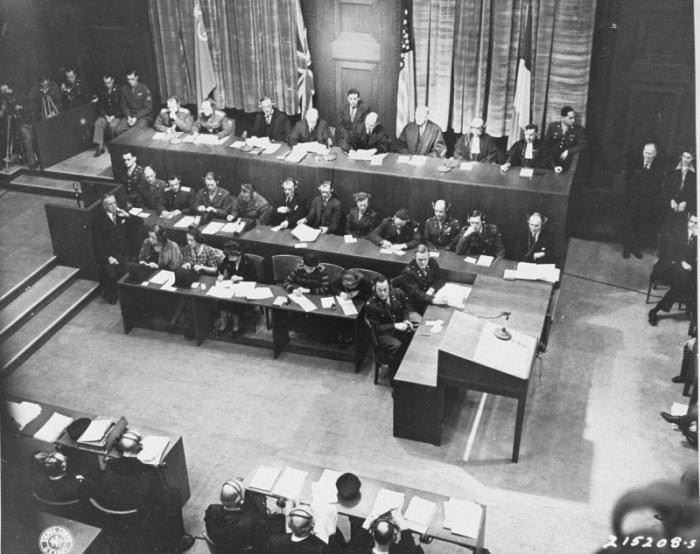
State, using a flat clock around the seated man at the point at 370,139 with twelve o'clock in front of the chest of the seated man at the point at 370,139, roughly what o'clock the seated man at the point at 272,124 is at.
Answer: the seated man at the point at 272,124 is roughly at 4 o'clock from the seated man at the point at 370,139.

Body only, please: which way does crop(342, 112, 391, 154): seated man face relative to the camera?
toward the camera

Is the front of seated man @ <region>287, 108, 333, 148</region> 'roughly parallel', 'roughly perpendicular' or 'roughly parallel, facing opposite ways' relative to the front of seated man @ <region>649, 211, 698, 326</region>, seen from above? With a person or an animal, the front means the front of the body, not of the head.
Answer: roughly perpendicular

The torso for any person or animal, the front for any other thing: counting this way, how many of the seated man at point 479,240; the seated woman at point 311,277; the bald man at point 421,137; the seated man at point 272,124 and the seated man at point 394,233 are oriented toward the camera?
5

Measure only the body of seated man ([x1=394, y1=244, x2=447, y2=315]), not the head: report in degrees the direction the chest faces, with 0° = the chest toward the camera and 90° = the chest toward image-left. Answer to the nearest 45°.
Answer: approximately 315°

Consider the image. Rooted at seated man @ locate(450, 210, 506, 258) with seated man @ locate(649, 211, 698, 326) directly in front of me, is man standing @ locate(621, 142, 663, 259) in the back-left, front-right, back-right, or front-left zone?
front-left

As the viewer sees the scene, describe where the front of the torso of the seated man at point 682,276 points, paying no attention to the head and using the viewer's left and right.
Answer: facing the viewer and to the left of the viewer

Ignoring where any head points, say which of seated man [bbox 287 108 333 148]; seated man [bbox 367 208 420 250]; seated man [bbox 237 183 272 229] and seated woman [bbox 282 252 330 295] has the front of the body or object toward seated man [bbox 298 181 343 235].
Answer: seated man [bbox 287 108 333 148]

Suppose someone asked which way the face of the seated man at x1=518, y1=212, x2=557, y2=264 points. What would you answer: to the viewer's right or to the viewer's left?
to the viewer's left

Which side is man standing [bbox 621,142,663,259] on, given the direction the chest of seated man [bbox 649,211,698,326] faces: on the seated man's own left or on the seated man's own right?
on the seated man's own right

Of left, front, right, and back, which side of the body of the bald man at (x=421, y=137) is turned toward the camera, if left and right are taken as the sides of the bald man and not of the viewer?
front

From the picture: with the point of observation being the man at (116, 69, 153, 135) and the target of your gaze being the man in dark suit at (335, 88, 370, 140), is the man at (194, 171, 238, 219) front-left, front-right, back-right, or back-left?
front-right

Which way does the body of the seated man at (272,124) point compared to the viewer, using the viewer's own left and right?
facing the viewer

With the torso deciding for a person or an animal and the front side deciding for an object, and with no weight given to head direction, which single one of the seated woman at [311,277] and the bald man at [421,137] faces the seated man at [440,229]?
the bald man

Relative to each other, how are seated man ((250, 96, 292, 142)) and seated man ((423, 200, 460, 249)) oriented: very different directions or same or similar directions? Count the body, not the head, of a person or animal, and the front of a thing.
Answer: same or similar directions

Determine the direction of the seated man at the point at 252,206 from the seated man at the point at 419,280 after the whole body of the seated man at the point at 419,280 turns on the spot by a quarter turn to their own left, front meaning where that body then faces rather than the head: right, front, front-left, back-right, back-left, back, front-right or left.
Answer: left

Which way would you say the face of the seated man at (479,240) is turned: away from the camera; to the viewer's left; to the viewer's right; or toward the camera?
toward the camera

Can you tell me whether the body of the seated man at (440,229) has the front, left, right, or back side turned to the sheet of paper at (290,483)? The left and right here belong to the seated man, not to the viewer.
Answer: front

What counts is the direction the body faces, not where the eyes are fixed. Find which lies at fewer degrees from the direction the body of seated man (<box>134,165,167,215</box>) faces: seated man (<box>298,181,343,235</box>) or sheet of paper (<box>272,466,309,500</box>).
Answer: the sheet of paper
